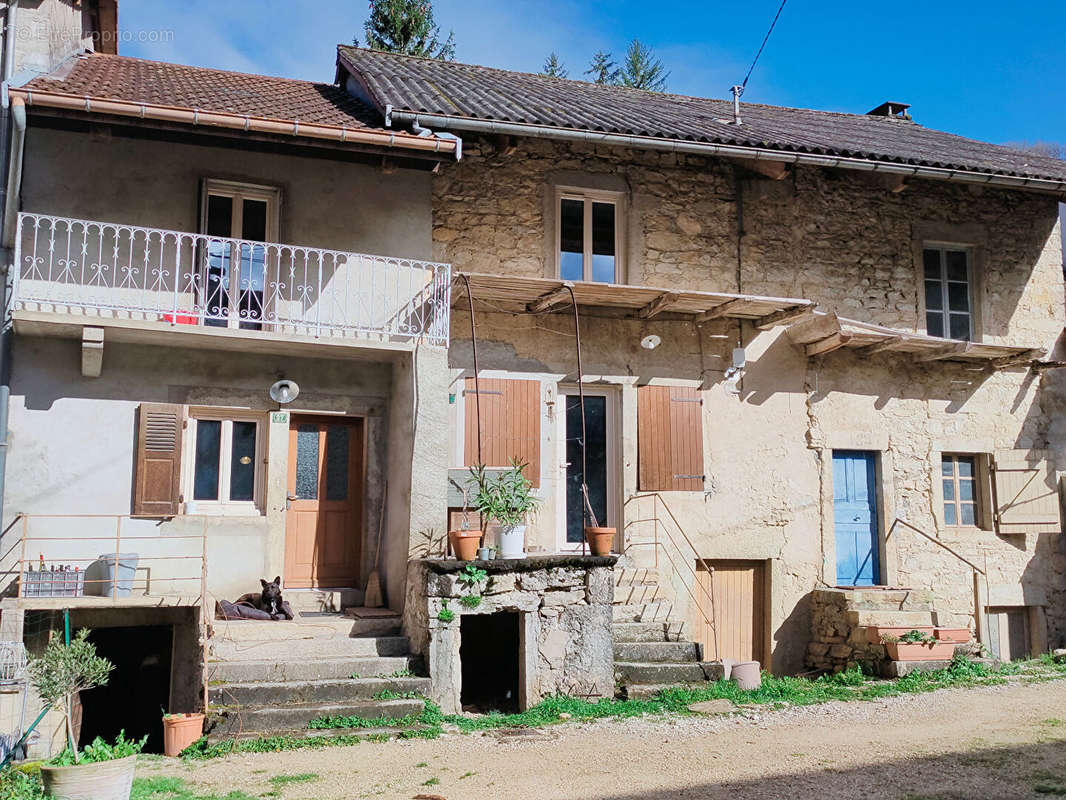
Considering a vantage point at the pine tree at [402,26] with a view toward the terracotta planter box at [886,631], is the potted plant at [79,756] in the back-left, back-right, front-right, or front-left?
front-right

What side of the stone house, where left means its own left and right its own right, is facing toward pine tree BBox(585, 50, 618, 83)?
back

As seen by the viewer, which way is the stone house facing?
toward the camera

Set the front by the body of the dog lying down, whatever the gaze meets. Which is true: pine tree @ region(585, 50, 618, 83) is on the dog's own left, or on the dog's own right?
on the dog's own left

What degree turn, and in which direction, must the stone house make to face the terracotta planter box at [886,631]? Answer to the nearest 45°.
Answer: approximately 90° to its left

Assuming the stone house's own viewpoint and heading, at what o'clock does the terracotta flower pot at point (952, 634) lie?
The terracotta flower pot is roughly at 9 o'clock from the stone house.

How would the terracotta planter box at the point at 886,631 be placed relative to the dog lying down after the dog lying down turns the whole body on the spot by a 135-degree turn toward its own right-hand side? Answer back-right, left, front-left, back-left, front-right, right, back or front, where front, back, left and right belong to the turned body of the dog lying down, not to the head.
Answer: back

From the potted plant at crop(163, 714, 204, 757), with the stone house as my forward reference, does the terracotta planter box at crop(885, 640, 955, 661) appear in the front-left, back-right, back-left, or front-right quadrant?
front-right

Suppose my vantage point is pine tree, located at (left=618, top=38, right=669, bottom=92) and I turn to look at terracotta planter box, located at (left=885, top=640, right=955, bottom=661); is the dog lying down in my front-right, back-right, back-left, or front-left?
front-right

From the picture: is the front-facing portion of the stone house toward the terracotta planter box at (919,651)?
no

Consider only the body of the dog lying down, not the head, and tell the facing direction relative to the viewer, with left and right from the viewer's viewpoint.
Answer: facing the viewer and to the right of the viewer

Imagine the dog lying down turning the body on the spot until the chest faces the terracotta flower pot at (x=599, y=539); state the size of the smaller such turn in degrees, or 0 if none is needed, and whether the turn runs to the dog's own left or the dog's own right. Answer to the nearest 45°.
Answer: approximately 45° to the dog's own left

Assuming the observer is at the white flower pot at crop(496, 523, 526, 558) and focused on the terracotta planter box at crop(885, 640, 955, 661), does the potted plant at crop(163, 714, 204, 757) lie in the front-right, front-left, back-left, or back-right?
back-right

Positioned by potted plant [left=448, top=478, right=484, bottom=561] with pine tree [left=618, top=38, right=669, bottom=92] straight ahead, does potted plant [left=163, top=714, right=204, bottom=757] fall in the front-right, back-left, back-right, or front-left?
back-left
